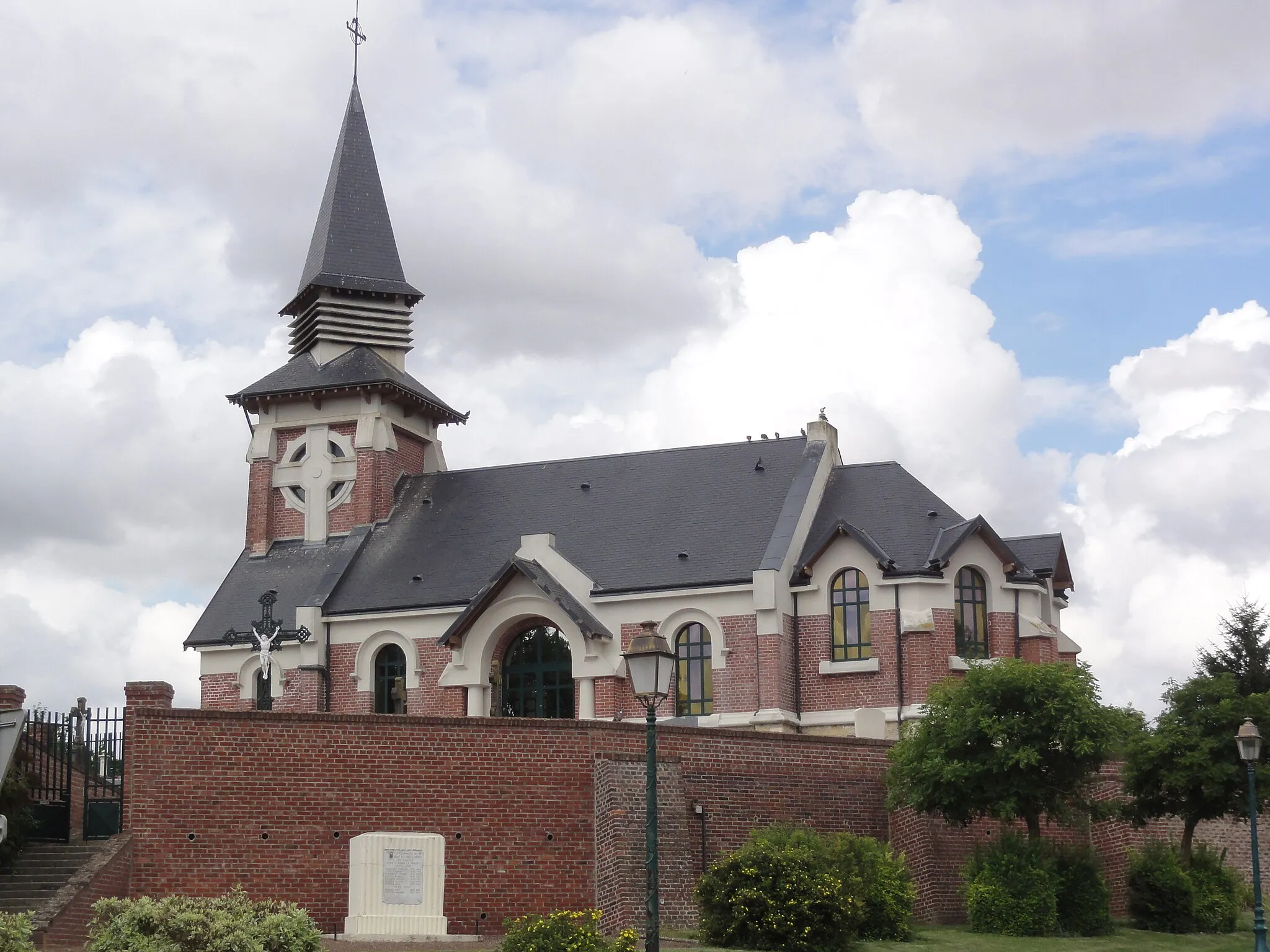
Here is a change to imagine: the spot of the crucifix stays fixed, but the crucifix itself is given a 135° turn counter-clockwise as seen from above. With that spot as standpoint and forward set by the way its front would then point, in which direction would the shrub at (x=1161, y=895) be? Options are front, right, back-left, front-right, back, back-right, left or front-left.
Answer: right

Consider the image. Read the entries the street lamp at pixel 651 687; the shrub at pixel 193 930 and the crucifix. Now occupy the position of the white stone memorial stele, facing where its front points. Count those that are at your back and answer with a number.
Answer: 1

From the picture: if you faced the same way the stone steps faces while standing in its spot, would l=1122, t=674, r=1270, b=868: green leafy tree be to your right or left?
on your left

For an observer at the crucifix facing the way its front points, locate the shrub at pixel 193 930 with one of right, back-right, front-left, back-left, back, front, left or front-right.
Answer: front

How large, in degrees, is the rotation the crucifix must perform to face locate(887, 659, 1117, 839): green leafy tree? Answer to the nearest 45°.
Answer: approximately 45° to its left

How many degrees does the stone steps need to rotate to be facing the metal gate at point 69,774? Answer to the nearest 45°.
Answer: approximately 180°

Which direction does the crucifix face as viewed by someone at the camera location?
facing the viewer

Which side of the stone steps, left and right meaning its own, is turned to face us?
front
